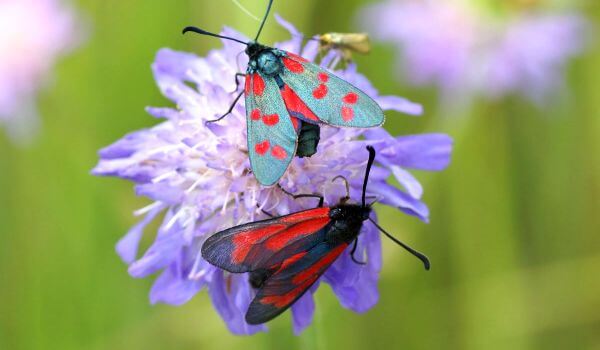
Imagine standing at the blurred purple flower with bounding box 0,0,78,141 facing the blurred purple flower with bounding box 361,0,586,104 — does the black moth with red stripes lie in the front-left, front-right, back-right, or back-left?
front-right

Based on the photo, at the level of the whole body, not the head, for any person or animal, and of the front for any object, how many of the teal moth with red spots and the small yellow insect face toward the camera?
0

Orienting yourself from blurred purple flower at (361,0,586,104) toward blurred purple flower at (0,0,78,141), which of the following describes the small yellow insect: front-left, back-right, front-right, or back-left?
front-left

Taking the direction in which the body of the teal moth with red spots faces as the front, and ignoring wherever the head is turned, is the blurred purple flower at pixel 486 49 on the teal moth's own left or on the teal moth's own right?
on the teal moth's own right

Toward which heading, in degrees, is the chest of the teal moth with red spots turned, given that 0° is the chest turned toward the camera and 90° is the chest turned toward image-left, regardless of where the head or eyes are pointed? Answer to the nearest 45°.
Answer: approximately 135°
